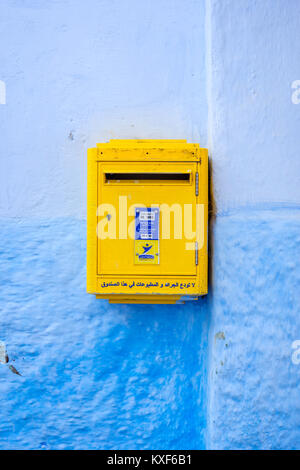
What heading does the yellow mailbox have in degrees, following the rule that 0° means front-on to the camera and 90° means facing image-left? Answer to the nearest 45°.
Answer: approximately 0°
